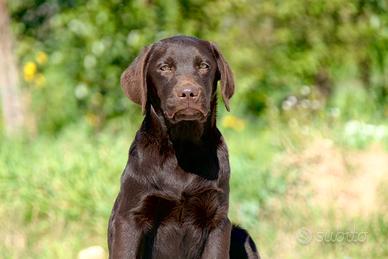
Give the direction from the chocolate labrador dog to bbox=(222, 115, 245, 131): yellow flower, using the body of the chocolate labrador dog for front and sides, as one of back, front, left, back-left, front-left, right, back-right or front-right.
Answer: back

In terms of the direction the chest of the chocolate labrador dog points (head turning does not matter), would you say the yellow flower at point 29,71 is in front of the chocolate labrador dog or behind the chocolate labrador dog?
behind

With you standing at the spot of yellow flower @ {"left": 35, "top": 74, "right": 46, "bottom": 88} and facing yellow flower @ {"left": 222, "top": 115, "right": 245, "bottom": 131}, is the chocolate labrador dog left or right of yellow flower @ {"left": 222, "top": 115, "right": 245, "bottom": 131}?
right

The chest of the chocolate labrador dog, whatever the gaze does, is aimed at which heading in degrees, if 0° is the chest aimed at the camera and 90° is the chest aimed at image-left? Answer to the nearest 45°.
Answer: approximately 0°
